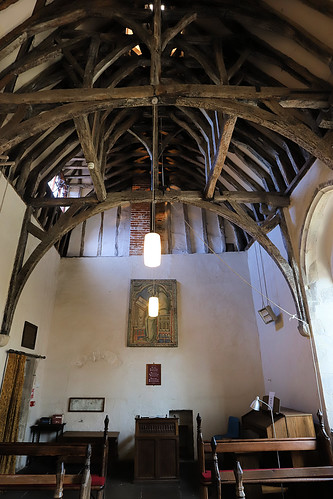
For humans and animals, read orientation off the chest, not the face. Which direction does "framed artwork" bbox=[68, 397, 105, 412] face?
toward the camera

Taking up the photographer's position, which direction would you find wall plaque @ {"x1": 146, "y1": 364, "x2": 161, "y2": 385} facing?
facing the viewer

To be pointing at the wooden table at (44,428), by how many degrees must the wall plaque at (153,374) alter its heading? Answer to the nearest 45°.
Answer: approximately 90° to its right

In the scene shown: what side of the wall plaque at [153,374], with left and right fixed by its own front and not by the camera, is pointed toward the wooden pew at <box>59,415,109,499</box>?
front

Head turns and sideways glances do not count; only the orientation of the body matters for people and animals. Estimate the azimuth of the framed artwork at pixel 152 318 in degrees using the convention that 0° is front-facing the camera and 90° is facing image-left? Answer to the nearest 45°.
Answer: approximately 0°
